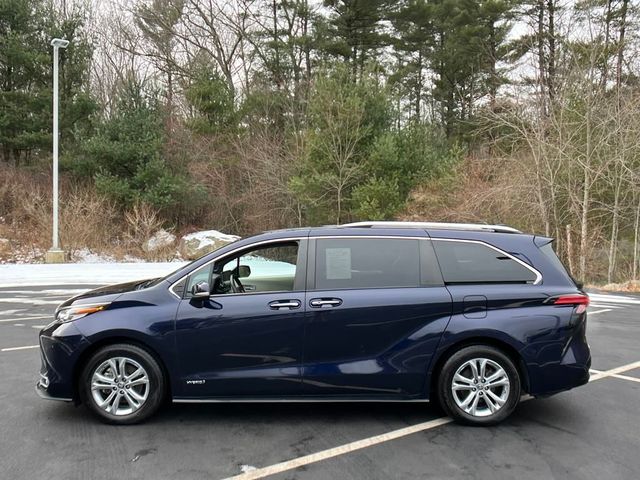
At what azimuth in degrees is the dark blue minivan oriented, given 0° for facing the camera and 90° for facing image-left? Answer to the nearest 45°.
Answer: approximately 90°
